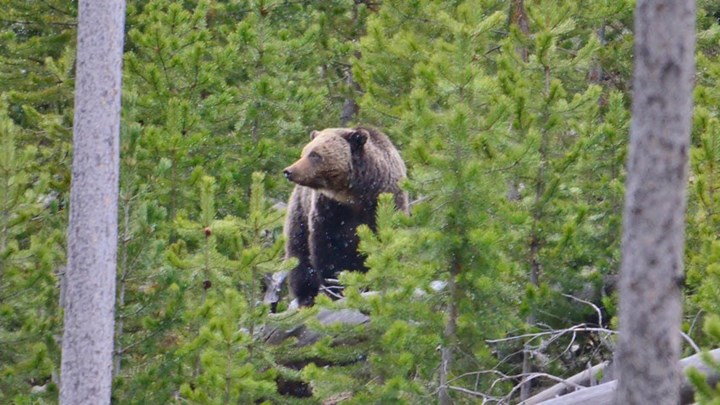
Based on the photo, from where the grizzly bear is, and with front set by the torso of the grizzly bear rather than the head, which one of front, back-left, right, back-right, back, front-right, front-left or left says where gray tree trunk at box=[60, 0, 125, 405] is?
front

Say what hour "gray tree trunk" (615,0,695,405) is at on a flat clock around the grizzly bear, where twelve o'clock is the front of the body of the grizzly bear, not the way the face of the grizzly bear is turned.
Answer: The gray tree trunk is roughly at 10 o'clock from the grizzly bear.

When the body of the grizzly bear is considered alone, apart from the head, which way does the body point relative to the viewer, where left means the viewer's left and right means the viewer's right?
facing the viewer and to the left of the viewer

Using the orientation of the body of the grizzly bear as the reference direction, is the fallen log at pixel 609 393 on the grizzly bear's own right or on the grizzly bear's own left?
on the grizzly bear's own left

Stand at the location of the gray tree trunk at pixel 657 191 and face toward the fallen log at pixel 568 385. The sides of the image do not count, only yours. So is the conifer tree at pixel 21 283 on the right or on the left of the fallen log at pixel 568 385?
left
